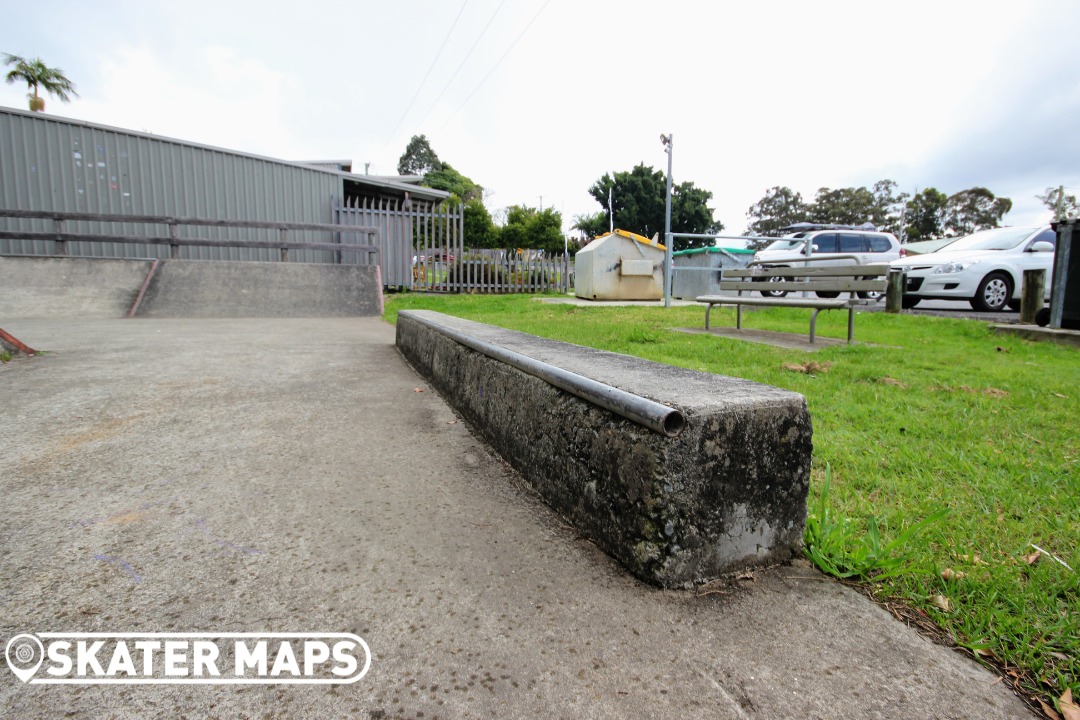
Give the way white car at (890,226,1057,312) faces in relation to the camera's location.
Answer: facing the viewer and to the left of the viewer

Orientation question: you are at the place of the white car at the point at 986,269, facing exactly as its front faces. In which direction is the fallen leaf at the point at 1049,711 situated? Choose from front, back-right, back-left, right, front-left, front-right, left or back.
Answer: front-left

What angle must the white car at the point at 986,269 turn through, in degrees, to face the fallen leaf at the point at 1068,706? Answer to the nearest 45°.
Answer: approximately 45° to its left

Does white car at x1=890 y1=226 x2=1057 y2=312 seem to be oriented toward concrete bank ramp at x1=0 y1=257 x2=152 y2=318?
yes

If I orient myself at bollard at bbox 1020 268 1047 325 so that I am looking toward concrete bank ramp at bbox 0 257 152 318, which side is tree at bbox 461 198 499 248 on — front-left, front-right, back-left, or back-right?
front-right

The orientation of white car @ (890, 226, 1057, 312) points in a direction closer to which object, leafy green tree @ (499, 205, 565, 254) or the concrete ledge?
the concrete ledge

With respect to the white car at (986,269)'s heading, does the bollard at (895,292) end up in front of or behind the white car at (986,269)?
in front

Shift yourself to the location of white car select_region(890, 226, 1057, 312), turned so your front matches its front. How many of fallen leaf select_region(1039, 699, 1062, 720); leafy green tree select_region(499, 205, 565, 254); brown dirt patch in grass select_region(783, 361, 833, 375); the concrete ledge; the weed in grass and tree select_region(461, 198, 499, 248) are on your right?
2

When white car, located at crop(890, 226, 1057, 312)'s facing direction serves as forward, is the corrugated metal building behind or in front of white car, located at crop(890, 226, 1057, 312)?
in front

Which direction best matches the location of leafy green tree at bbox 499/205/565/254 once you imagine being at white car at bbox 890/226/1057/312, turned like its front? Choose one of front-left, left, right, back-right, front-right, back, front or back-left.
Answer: right

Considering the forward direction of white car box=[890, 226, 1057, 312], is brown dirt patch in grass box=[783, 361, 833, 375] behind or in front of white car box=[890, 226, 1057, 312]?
in front

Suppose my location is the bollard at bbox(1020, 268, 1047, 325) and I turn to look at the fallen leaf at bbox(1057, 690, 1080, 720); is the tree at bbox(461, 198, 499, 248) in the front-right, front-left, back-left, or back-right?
back-right

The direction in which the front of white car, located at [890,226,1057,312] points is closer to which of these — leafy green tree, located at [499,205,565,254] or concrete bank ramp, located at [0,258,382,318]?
the concrete bank ramp

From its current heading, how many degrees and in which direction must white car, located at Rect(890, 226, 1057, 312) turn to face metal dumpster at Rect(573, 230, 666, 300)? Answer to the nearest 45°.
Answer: approximately 45° to its right

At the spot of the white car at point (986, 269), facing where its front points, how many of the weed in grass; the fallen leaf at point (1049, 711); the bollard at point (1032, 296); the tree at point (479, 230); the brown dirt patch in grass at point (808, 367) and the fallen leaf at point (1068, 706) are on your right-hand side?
1

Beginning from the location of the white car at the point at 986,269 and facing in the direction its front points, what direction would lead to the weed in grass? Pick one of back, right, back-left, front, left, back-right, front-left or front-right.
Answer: front-left

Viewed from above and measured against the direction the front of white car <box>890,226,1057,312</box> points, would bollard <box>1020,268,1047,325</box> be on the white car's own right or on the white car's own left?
on the white car's own left

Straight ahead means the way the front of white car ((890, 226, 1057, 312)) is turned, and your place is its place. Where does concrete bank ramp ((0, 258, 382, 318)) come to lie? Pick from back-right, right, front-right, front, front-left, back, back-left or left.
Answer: front
